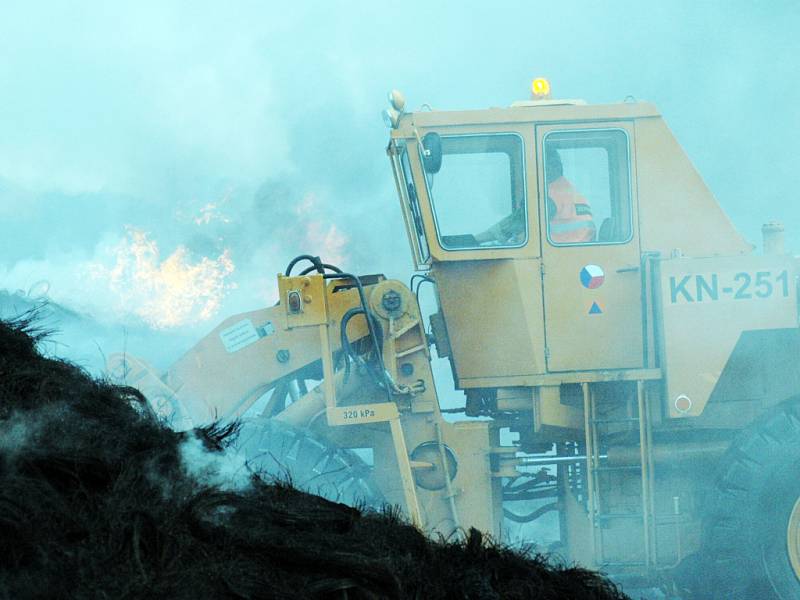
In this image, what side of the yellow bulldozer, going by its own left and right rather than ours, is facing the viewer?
left

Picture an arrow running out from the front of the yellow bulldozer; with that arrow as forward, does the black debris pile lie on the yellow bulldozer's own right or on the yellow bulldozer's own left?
on the yellow bulldozer's own left
